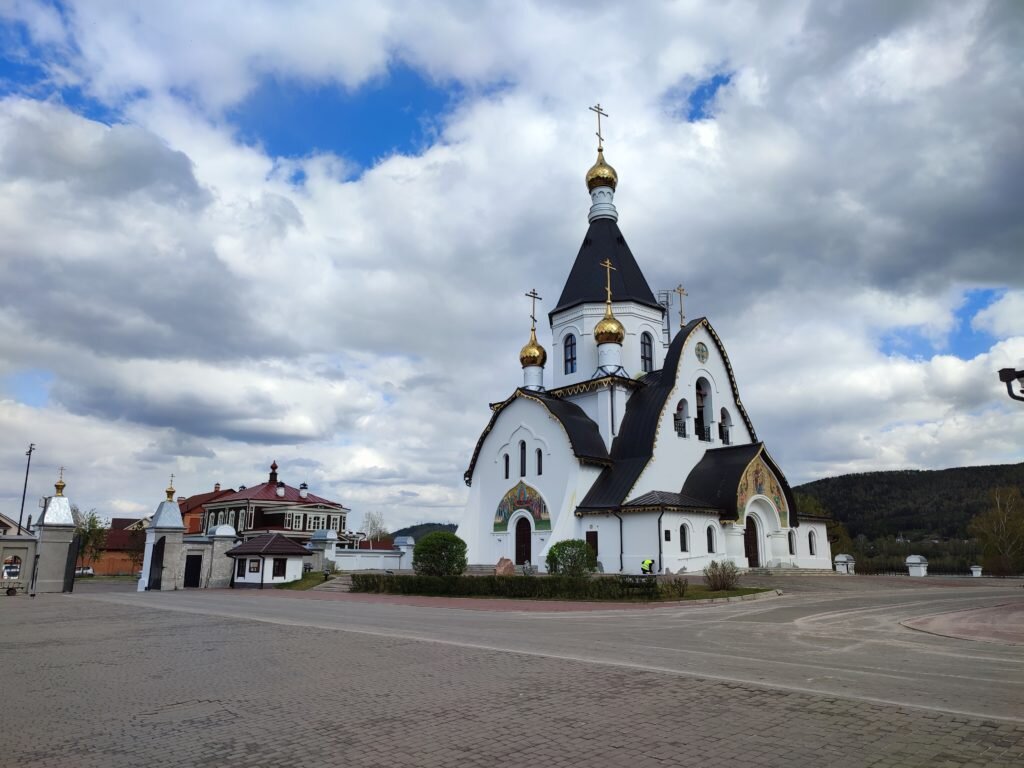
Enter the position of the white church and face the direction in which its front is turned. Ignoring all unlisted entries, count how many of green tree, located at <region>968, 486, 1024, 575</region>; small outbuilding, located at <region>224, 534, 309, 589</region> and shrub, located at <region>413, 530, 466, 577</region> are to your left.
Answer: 1

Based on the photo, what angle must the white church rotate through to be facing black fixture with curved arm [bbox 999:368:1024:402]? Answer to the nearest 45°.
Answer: approximately 45° to its right

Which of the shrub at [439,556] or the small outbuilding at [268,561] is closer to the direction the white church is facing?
the shrub

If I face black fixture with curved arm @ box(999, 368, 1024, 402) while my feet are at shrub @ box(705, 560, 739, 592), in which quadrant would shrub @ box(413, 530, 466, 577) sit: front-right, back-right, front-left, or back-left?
back-right

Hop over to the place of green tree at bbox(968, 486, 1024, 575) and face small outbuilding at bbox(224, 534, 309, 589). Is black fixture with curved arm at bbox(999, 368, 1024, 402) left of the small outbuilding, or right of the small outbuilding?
left

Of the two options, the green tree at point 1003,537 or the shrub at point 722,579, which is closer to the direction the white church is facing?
the shrub

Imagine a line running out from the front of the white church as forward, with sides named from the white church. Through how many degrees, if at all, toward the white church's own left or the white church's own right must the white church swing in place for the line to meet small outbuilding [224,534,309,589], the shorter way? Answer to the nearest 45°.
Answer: approximately 135° to the white church's own right

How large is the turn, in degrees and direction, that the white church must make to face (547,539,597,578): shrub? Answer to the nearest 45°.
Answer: approximately 45° to its right

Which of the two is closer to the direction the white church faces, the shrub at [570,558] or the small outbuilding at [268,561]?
the shrub

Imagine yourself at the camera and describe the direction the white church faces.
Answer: facing the viewer and to the right of the viewer

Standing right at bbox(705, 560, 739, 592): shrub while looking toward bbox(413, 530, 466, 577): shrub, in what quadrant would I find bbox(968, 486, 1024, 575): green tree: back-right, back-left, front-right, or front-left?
back-right

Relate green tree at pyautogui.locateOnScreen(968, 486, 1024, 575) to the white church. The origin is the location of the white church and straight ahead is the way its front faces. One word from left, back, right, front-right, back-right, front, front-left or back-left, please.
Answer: left

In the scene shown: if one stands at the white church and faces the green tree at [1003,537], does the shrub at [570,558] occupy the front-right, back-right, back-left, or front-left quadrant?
back-right

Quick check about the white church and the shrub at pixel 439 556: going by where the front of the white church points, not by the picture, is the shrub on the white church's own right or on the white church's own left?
on the white church's own right
